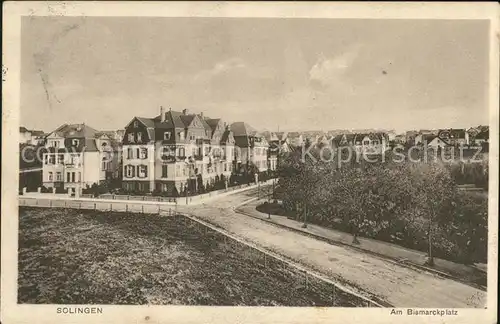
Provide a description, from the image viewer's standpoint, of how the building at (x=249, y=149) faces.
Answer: facing the viewer and to the right of the viewer

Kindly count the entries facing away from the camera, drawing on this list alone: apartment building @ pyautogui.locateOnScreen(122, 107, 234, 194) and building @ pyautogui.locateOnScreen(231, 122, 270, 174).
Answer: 0

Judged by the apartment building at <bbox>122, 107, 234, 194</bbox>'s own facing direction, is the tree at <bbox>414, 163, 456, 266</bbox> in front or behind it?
in front

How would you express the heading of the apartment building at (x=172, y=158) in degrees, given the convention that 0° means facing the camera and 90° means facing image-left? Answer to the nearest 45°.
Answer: approximately 315°
